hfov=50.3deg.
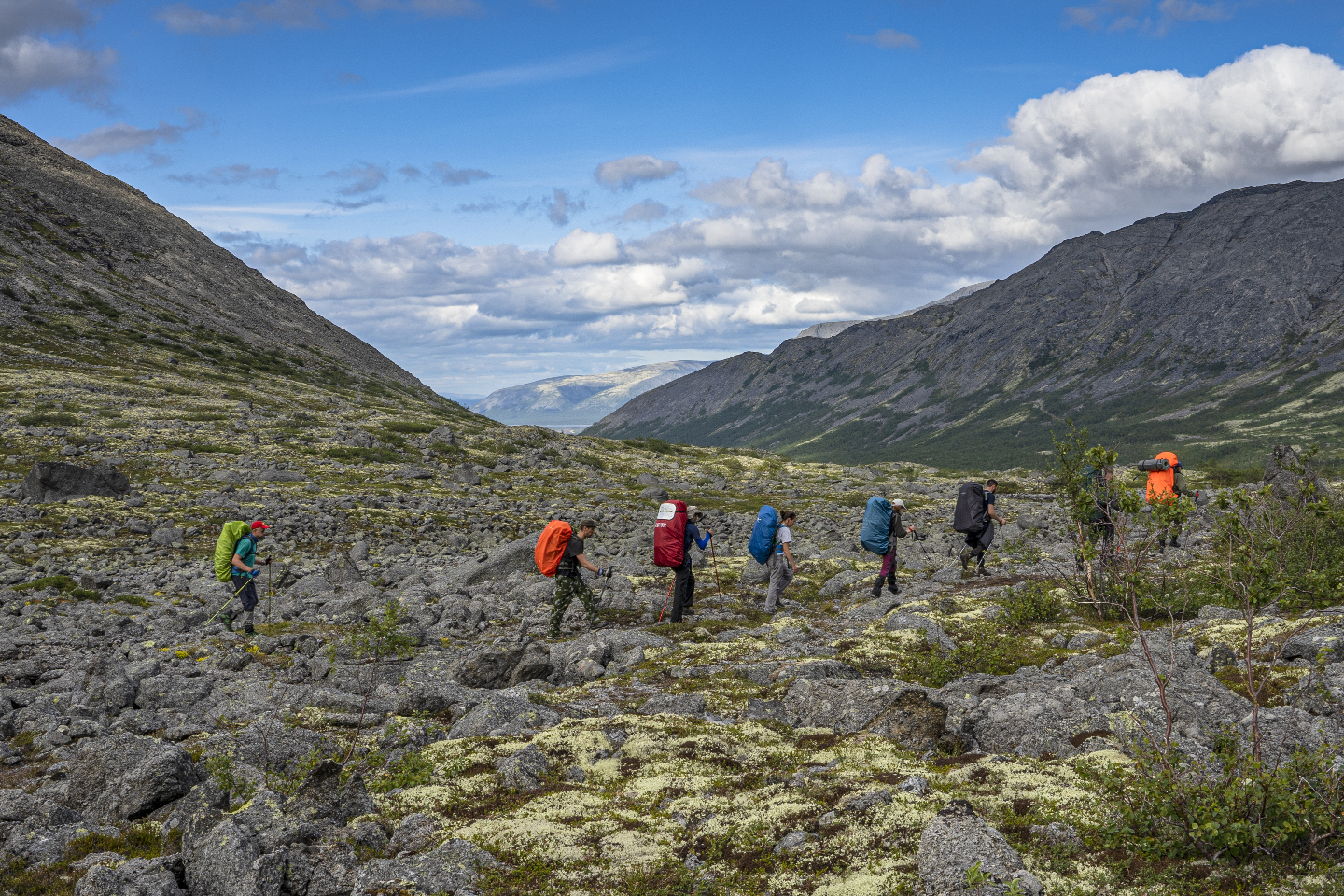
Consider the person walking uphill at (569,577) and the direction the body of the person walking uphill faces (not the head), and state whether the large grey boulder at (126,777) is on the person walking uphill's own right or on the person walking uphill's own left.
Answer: on the person walking uphill's own right

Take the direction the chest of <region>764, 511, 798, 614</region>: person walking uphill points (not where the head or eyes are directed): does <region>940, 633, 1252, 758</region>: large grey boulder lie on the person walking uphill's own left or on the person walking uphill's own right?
on the person walking uphill's own right

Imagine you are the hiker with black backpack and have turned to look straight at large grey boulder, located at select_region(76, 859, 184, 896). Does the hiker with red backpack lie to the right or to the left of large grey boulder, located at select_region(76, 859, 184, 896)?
right

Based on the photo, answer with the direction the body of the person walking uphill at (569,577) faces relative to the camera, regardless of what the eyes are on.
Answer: to the viewer's right

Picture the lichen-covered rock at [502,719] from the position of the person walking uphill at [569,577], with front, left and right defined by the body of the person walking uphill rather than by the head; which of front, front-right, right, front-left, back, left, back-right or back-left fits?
right

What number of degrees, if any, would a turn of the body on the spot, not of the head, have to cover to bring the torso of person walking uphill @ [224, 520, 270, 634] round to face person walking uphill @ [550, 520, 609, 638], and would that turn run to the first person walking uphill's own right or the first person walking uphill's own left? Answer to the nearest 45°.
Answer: approximately 45° to the first person walking uphill's own right

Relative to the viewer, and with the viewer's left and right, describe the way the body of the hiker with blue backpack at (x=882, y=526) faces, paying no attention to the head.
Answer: facing to the right of the viewer
